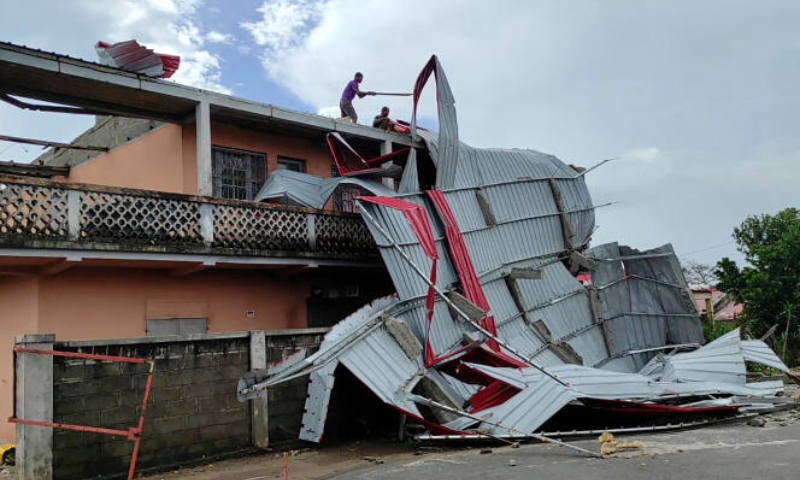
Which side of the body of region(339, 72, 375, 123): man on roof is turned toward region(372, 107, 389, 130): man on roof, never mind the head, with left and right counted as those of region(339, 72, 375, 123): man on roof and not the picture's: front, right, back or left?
front

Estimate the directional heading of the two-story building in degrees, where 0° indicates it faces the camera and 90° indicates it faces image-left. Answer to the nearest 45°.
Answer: approximately 315°

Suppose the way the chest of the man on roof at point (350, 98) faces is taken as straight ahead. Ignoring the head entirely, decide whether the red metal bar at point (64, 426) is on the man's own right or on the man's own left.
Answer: on the man's own right

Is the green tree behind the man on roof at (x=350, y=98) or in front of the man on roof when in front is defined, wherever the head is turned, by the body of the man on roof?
in front

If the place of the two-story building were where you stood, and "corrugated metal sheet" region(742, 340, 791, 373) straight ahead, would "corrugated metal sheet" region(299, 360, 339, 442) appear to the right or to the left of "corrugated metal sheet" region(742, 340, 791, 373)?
right

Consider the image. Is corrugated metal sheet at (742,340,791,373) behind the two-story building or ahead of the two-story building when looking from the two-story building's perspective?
ahead

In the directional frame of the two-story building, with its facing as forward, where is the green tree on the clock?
The green tree is roughly at 10 o'clock from the two-story building.

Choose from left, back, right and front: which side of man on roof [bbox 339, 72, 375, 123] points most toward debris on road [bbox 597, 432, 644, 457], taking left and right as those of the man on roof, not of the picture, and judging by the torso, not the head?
right

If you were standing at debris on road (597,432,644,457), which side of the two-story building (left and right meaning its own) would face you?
front

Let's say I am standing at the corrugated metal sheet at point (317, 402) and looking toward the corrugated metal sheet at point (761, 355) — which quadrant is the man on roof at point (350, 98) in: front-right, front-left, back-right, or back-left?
front-left

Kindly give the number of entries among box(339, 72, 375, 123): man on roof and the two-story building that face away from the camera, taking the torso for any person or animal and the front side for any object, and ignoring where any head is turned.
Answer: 0

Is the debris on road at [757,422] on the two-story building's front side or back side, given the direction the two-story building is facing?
on the front side

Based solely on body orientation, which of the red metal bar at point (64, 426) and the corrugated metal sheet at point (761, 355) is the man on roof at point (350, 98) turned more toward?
the corrugated metal sheet

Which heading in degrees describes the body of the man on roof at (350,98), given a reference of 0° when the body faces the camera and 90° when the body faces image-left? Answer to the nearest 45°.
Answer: approximately 270°
